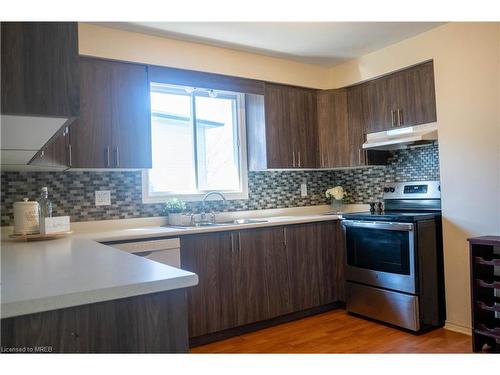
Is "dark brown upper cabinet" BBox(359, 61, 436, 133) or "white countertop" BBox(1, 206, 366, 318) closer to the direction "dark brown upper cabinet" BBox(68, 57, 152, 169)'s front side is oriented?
the white countertop

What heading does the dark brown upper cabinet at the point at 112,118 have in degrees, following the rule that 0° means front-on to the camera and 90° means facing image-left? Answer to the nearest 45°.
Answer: approximately 0°

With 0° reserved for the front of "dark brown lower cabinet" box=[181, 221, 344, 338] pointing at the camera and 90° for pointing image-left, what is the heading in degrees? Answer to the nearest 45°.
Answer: approximately 315°
